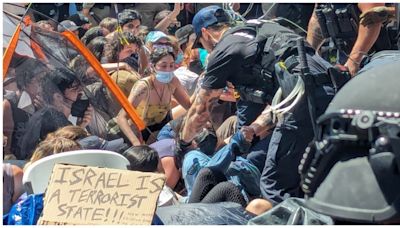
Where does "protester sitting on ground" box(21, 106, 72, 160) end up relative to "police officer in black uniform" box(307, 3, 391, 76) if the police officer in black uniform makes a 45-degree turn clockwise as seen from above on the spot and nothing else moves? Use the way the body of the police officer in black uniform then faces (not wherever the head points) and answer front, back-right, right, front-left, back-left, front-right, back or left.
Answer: front-left

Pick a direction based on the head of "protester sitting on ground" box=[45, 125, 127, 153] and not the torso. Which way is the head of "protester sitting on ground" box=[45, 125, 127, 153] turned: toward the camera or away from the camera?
away from the camera

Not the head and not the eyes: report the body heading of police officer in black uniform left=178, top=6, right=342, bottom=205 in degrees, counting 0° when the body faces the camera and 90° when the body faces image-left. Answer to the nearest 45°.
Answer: approximately 90°

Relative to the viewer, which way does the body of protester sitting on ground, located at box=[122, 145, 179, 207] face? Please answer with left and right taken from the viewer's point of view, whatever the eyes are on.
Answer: facing away from the viewer and to the right of the viewer

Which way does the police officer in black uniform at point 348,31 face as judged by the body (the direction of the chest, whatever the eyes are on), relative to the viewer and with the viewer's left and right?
facing the viewer and to the left of the viewer

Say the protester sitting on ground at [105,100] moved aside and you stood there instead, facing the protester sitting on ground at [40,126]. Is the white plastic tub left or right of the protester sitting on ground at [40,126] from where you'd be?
left

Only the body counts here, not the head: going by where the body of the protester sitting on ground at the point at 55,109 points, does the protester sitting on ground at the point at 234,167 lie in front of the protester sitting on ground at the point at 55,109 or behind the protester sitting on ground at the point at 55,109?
in front

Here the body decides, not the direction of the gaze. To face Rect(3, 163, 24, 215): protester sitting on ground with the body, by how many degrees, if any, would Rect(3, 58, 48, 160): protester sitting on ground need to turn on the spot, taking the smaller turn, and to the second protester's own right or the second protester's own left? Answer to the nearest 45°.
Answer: approximately 45° to the second protester's own right

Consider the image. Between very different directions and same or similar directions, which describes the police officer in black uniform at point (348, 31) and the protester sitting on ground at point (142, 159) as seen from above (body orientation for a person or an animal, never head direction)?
very different directions

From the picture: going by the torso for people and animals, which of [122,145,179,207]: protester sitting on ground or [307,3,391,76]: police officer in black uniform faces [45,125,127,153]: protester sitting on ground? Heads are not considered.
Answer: the police officer in black uniform

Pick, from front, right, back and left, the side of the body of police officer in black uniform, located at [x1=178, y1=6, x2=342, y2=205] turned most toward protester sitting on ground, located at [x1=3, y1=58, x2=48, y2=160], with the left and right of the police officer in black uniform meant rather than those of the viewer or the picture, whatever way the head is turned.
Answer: front

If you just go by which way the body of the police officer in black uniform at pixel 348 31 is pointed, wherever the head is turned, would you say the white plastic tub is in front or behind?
in front

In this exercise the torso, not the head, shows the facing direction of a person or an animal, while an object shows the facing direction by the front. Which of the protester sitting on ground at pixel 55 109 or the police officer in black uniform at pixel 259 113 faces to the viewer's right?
the protester sitting on ground
